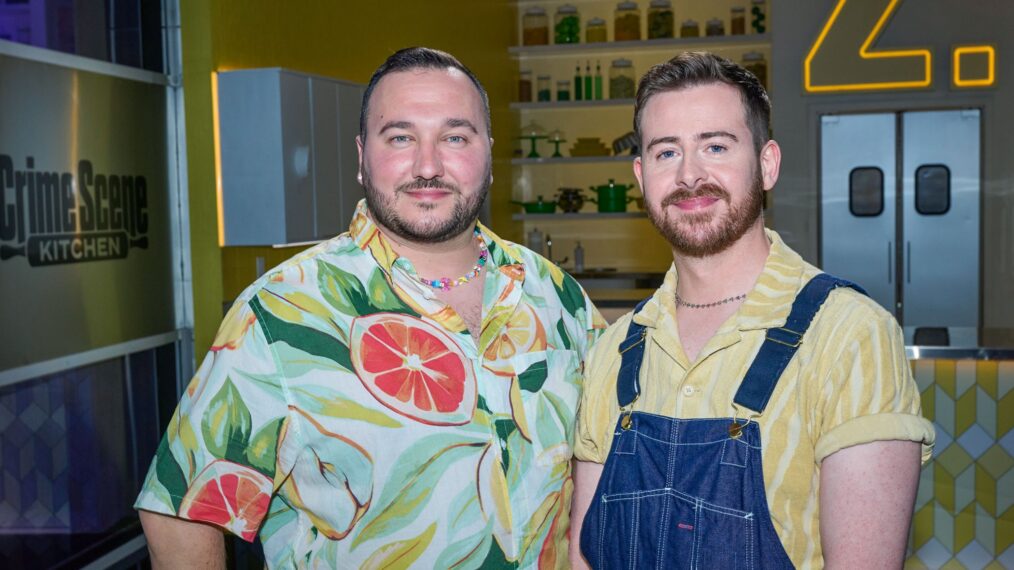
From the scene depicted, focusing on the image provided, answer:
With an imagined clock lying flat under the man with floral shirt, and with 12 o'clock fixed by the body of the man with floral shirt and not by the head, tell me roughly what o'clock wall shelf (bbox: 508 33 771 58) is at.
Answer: The wall shelf is roughly at 8 o'clock from the man with floral shirt.

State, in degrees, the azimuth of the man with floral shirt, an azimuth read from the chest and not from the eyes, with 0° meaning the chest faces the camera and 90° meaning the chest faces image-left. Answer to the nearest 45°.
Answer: approximately 315°

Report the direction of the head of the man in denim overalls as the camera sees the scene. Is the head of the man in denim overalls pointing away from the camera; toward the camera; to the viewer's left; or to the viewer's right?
toward the camera

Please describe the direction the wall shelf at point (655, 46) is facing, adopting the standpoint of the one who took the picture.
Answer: facing the viewer

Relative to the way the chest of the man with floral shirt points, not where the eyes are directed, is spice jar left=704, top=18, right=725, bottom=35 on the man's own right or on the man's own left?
on the man's own left

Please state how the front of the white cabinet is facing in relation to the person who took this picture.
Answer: facing the viewer and to the right of the viewer

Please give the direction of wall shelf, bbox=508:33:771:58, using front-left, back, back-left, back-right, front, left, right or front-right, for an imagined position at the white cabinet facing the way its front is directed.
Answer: left

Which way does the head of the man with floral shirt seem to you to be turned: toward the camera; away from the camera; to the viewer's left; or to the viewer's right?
toward the camera

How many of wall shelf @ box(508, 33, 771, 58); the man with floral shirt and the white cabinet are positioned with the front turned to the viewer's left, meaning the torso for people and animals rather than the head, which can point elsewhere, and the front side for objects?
0

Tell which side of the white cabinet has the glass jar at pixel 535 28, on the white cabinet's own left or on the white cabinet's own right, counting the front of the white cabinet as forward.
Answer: on the white cabinet's own left

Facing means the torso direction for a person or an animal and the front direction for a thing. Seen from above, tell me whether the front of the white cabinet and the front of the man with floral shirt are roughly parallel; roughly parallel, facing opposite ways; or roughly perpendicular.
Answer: roughly parallel

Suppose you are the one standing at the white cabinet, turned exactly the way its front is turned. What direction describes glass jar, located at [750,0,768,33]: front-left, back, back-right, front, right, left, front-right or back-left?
left

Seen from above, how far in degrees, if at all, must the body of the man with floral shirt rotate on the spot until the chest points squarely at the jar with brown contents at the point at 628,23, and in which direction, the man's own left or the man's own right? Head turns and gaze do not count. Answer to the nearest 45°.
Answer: approximately 135° to the man's own left
